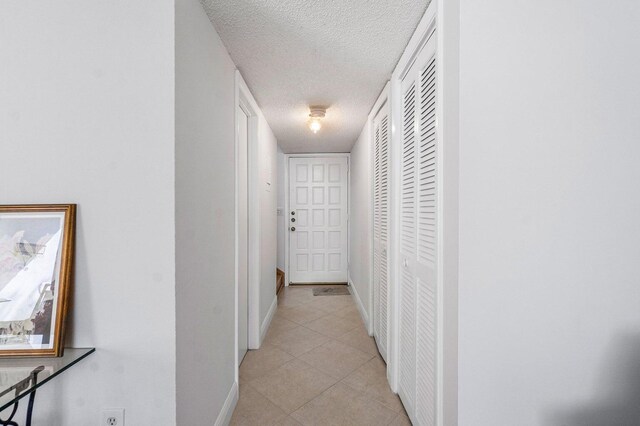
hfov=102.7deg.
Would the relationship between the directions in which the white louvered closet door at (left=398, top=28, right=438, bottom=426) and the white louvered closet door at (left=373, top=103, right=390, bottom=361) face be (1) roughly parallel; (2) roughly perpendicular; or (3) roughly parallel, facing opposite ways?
roughly parallel

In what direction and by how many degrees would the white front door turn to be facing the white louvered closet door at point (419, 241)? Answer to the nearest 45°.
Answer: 0° — it already faces it

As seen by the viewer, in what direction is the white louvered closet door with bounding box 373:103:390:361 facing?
to the viewer's left

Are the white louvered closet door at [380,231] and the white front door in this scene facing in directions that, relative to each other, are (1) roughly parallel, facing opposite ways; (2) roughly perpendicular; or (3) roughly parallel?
roughly perpendicular

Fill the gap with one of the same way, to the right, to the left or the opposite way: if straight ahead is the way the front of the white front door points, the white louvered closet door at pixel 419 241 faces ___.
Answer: to the right

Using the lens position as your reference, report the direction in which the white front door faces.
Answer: facing the viewer

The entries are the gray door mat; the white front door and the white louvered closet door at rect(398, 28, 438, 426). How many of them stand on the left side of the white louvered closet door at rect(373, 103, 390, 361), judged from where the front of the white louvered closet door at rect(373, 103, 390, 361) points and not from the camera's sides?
1

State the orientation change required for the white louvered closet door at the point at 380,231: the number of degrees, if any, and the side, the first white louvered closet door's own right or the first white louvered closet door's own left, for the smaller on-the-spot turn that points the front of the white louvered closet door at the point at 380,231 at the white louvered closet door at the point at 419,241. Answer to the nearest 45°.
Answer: approximately 90° to the first white louvered closet door's own left

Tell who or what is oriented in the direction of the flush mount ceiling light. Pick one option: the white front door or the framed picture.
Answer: the white front door

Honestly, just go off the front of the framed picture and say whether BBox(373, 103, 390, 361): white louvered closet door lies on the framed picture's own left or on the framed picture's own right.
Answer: on the framed picture's own left

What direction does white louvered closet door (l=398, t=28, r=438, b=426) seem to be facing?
to the viewer's left

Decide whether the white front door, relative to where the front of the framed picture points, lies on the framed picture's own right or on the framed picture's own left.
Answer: on the framed picture's own left

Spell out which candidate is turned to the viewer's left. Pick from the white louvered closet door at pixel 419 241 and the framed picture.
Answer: the white louvered closet door
